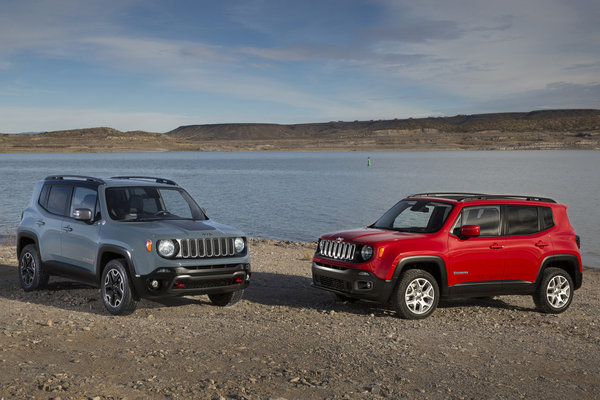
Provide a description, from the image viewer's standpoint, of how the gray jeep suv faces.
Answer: facing the viewer and to the right of the viewer

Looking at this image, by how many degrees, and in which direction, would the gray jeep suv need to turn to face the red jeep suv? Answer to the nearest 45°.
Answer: approximately 45° to its left

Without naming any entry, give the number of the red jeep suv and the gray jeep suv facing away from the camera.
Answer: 0

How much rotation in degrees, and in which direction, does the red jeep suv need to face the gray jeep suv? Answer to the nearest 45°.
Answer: approximately 45° to its right
